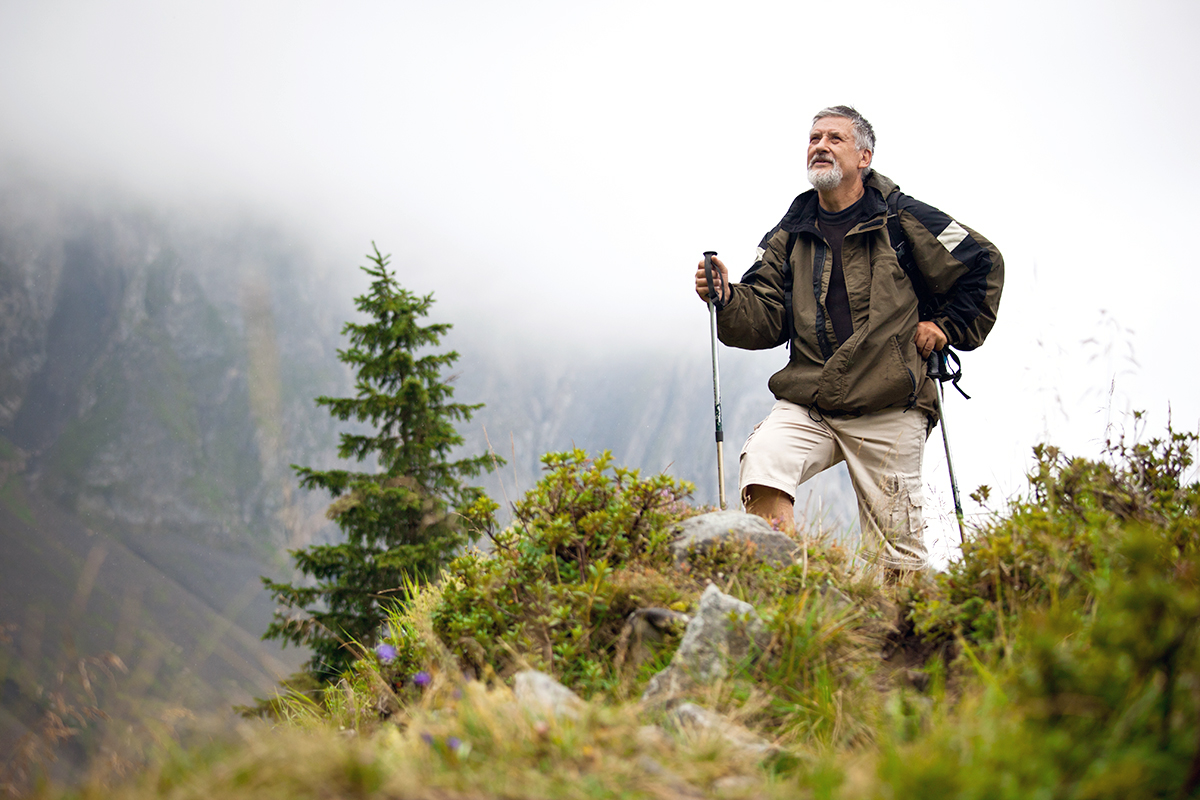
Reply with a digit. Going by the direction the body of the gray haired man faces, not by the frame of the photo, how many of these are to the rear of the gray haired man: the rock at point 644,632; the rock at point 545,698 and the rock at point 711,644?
0

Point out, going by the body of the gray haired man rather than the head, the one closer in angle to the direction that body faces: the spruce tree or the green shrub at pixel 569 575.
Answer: the green shrub

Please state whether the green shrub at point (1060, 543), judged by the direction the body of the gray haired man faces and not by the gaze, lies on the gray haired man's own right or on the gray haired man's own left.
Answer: on the gray haired man's own left

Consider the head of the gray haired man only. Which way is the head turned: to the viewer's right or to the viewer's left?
to the viewer's left

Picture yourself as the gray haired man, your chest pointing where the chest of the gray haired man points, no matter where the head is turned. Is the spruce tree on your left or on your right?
on your right

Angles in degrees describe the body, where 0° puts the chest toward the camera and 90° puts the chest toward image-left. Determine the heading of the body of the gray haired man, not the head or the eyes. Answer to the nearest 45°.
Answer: approximately 45°

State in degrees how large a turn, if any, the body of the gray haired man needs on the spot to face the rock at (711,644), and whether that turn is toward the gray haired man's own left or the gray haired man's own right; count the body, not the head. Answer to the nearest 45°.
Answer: approximately 45° to the gray haired man's own left
